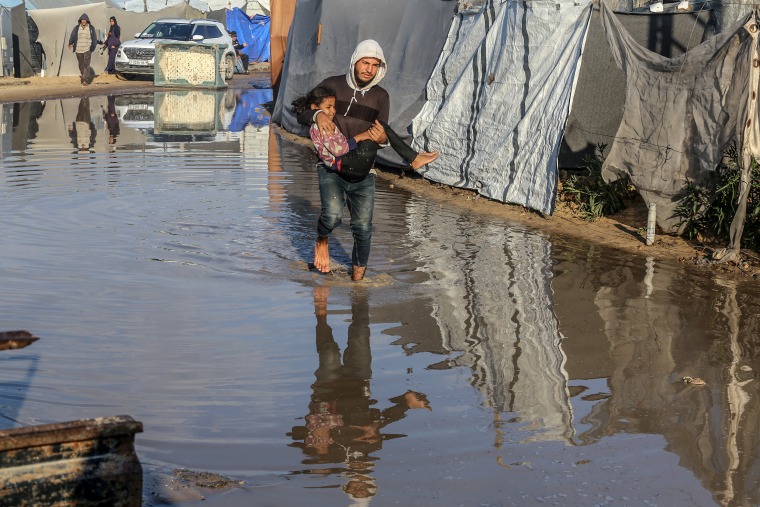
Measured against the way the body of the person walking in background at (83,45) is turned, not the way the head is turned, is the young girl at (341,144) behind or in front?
in front

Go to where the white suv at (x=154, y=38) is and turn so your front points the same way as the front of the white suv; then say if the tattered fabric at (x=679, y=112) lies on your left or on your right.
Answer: on your left

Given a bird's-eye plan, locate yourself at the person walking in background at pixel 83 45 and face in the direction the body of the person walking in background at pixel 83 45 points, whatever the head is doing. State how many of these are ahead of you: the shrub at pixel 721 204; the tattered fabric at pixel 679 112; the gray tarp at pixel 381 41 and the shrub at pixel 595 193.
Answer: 4

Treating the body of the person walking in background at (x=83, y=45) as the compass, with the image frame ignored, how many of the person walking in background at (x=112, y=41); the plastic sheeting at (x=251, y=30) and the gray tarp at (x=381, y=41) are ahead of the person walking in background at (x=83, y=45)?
1

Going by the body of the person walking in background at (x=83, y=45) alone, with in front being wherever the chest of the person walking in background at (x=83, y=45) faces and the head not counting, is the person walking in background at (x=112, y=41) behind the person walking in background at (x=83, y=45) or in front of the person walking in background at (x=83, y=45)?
behind

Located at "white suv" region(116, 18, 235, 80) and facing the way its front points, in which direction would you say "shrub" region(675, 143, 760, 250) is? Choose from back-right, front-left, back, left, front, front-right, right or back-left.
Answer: front-left

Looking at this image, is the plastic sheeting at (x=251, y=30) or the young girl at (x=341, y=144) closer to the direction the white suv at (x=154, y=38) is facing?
the young girl

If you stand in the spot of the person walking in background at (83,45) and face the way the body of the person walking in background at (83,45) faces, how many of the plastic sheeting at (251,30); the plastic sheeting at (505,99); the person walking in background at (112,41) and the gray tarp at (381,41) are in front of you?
2

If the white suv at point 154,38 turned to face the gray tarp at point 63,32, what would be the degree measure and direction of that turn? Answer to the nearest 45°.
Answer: approximately 90° to its right

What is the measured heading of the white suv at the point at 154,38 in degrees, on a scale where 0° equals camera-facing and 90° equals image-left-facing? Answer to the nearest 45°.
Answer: approximately 45°

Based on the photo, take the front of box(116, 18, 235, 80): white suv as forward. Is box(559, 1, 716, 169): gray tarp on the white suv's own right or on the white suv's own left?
on the white suv's own left

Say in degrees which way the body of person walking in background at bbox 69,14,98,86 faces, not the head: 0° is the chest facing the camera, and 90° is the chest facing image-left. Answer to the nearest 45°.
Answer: approximately 0°

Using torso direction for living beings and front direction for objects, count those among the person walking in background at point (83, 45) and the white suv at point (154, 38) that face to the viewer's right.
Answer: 0
